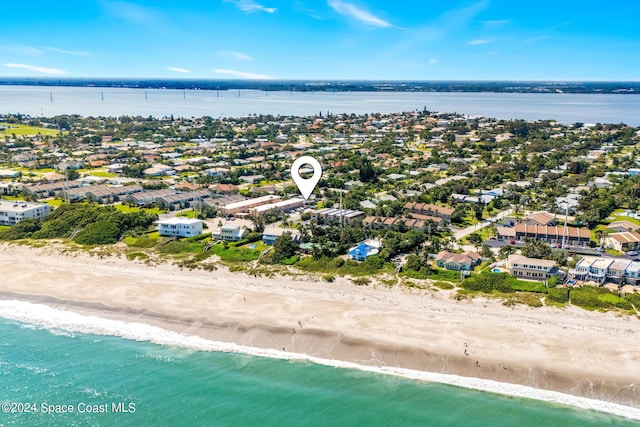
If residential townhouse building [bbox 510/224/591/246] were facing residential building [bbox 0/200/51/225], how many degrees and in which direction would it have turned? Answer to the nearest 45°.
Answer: approximately 90° to its right

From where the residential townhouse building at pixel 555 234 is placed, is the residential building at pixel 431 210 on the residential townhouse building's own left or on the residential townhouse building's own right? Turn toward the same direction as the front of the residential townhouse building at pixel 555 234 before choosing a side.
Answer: on the residential townhouse building's own right

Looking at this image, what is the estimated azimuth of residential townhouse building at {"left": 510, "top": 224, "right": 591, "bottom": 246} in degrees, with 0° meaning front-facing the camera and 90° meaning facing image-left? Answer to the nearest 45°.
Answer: approximately 0°

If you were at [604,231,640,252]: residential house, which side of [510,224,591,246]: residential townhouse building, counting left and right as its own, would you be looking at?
left

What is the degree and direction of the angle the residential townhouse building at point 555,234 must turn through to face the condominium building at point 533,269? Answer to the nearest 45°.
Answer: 0° — it already faces it

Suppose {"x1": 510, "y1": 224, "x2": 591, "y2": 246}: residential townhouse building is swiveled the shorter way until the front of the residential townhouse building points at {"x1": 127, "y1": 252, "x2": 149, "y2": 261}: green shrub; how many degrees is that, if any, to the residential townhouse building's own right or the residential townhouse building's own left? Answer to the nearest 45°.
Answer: approximately 45° to the residential townhouse building's own right

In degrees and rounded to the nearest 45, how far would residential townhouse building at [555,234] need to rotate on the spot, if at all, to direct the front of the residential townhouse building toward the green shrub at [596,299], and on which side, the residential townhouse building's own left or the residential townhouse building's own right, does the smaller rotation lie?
0° — it already faces it

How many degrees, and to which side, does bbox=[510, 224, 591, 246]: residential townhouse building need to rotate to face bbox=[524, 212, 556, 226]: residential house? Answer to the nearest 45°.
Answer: approximately 180°

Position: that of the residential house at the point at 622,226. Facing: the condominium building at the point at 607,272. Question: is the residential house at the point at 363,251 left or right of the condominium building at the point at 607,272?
right

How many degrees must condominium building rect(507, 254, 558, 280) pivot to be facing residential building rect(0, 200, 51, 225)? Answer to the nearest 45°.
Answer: approximately 90° to its right

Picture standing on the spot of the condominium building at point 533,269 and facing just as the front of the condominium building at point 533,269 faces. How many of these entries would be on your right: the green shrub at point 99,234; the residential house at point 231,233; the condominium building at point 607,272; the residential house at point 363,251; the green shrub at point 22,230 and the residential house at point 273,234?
5

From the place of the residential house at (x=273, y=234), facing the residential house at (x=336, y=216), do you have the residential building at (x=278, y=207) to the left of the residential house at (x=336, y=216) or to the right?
left

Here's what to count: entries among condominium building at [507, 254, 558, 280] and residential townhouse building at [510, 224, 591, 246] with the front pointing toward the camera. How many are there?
2

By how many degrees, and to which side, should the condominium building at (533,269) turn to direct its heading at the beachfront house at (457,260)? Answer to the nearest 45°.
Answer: approximately 90° to its right
